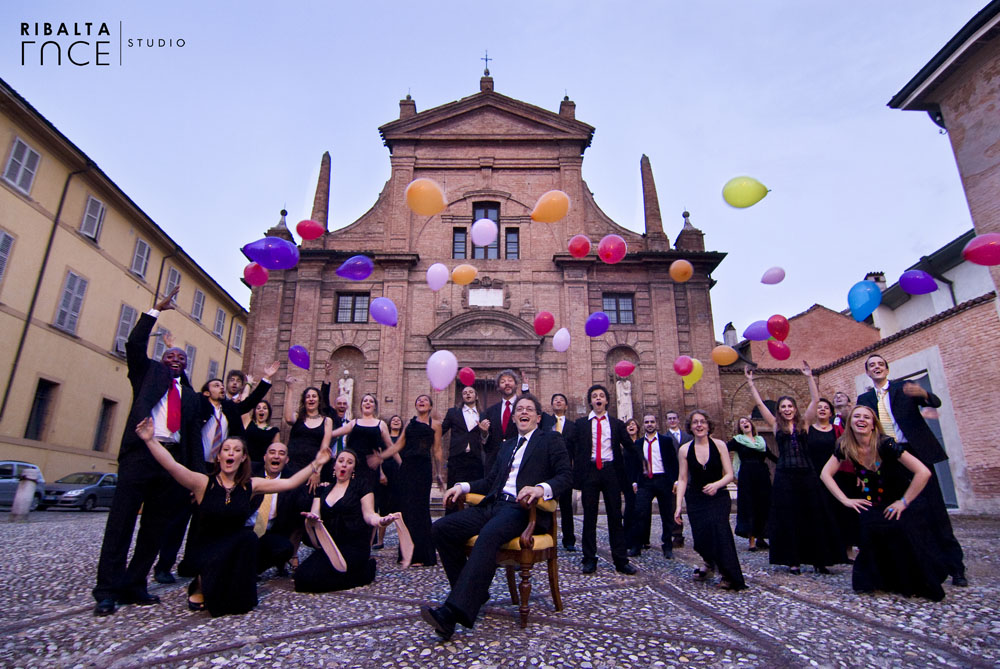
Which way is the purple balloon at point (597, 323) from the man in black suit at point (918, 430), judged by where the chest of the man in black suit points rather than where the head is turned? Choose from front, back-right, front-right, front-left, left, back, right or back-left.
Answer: right

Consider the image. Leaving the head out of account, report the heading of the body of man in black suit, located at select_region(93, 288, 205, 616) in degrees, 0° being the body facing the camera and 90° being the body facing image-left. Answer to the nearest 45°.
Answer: approximately 315°

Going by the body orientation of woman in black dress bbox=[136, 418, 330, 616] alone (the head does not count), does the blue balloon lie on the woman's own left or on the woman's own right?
on the woman's own left

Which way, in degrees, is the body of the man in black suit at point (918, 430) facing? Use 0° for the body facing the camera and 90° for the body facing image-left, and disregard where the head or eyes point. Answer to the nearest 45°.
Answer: approximately 45°

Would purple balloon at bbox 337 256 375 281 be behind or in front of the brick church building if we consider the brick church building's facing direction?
in front

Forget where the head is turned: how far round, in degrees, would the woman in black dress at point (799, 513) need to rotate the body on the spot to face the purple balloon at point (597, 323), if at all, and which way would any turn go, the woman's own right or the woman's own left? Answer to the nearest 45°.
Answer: approximately 135° to the woman's own right

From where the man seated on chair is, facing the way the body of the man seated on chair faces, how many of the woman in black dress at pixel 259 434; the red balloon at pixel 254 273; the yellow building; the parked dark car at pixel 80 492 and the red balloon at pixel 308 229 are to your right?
5
